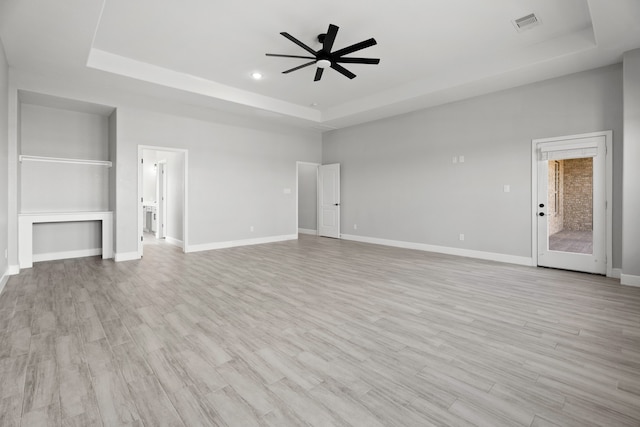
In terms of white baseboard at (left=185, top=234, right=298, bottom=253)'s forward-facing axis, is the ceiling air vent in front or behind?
in front

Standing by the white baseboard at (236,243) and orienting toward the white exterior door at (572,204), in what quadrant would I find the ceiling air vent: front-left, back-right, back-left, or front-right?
front-right

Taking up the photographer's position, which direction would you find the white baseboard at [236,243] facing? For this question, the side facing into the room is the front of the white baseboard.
facing the viewer and to the right of the viewer

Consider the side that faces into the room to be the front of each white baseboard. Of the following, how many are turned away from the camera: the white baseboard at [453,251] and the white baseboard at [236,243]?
0

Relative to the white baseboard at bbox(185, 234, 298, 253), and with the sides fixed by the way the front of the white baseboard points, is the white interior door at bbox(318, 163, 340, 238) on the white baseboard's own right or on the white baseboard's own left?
on the white baseboard's own left

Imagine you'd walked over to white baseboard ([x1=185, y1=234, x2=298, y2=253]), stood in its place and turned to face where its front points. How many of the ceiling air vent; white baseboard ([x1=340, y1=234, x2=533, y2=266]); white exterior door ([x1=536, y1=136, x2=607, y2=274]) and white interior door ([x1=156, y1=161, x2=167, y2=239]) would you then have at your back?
1

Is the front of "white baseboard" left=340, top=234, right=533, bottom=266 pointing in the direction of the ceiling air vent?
no

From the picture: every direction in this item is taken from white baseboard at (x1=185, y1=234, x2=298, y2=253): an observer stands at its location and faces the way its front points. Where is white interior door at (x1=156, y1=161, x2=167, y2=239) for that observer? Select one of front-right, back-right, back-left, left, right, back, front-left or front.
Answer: back

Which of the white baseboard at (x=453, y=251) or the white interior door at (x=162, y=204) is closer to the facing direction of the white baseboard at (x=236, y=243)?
the white baseboard

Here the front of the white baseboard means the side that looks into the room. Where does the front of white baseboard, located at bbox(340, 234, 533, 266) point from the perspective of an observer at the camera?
facing the viewer and to the left of the viewer

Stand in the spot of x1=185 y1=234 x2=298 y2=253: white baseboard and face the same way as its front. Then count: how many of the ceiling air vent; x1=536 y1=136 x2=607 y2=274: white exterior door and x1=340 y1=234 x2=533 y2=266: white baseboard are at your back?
0

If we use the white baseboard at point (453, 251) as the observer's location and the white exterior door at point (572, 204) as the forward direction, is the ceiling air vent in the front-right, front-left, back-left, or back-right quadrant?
front-right

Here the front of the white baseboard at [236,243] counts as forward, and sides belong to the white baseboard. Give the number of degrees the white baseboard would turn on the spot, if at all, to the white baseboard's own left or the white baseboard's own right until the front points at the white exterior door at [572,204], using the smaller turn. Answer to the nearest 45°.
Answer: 0° — it already faces it

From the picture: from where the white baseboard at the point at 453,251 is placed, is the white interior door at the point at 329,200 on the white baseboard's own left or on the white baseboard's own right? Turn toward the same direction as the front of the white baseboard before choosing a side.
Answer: on the white baseboard's own right
